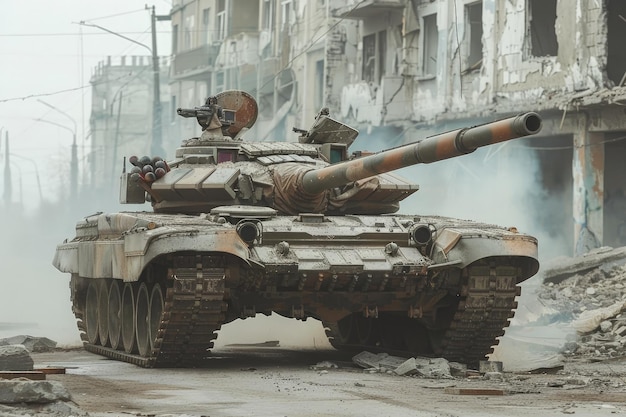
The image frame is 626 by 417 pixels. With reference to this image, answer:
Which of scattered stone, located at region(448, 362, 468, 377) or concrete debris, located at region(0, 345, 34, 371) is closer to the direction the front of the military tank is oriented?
the scattered stone

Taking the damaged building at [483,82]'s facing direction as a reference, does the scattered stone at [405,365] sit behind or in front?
in front

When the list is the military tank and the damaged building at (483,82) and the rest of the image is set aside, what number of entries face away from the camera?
0

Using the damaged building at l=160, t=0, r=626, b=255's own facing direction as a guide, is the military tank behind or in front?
in front

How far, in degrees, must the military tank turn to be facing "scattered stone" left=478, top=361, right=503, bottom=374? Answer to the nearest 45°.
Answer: approximately 45° to its left

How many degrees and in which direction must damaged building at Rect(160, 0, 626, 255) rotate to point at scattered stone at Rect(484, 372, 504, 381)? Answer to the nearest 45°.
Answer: approximately 45° to its left

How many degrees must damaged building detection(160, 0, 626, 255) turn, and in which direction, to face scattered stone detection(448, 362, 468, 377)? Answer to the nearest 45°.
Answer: approximately 45° to its left

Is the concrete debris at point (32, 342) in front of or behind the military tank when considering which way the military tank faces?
behind

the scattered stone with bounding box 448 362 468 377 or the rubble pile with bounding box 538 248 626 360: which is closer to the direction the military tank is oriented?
the scattered stone

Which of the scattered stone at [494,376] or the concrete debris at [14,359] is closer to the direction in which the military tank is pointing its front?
the scattered stone

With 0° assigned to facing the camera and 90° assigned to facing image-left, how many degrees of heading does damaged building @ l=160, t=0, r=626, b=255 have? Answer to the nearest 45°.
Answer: approximately 45°

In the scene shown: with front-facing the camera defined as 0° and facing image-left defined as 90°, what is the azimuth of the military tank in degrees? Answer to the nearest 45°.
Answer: approximately 315°
